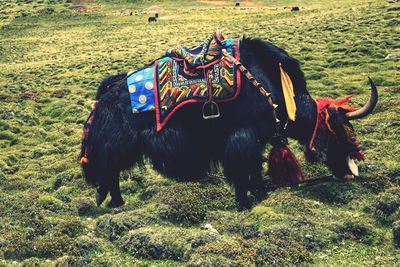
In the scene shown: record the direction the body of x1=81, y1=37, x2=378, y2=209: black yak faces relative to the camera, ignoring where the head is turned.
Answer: to the viewer's right
